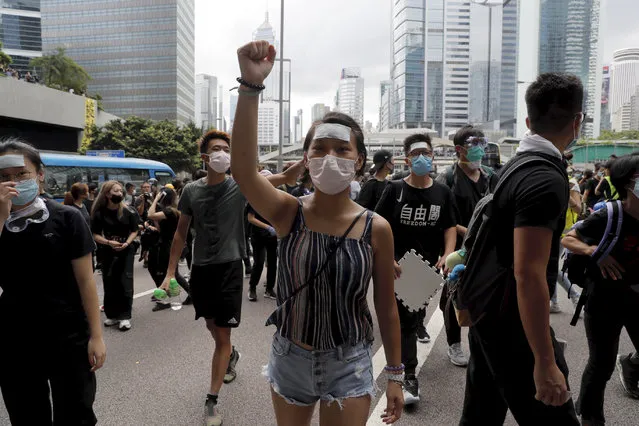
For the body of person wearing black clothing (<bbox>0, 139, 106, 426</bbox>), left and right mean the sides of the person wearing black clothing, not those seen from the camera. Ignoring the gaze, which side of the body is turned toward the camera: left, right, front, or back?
front

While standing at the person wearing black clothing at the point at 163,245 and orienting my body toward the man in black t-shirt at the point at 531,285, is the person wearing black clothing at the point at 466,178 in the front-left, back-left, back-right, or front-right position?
front-left

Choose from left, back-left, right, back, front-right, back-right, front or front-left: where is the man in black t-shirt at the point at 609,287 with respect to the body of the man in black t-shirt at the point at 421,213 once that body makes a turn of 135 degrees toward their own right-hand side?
back

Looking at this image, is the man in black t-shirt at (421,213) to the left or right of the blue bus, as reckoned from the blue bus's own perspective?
on its right

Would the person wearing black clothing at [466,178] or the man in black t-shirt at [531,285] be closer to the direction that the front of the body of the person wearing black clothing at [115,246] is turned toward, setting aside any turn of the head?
the man in black t-shirt

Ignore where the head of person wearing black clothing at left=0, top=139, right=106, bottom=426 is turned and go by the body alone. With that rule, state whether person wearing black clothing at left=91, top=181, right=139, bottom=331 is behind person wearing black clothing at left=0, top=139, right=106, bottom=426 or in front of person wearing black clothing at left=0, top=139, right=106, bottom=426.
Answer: behind

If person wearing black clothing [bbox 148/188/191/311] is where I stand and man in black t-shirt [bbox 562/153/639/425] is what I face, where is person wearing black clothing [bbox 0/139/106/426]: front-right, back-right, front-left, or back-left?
front-right

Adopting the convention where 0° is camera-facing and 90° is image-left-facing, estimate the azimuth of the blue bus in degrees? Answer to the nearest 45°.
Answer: approximately 270°

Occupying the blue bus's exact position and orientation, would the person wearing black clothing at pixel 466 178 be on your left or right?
on your right
